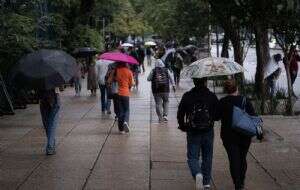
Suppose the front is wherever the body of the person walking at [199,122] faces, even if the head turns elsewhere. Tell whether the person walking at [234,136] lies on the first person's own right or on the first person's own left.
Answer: on the first person's own right

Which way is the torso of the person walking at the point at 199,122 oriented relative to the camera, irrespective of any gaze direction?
away from the camera

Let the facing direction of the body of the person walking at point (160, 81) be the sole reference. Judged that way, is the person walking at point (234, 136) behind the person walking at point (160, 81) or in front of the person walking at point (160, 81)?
behind

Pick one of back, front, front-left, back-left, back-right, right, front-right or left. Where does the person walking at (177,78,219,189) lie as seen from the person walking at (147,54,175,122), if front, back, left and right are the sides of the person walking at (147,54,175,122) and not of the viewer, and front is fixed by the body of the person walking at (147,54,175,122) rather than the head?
back

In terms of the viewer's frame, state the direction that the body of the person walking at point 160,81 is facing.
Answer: away from the camera

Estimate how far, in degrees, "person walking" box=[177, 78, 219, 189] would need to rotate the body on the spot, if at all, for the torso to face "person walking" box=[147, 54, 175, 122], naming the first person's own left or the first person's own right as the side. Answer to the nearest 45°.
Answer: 0° — they already face them

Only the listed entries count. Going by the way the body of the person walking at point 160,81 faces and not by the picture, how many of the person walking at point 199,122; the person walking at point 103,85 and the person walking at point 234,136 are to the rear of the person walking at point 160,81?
2

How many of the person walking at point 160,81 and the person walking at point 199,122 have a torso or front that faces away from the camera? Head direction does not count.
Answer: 2
